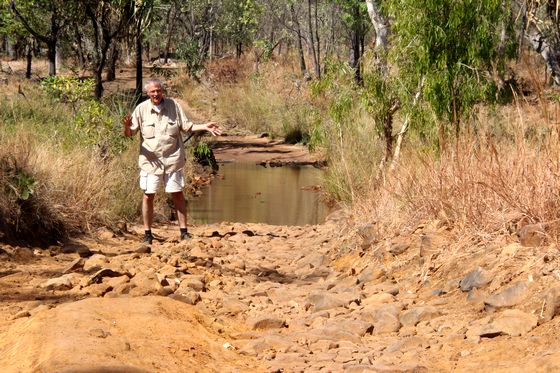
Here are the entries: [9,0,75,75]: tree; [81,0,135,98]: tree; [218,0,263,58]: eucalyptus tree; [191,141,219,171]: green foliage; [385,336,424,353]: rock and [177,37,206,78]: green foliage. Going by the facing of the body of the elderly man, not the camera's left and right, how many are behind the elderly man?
5

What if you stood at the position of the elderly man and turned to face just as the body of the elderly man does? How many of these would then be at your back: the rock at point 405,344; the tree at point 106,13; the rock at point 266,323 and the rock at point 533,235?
1

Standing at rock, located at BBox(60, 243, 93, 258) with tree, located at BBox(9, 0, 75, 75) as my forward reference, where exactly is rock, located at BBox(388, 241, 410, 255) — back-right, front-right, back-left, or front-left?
back-right

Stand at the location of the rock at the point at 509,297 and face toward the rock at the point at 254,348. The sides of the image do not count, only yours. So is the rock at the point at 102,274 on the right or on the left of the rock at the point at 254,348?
right

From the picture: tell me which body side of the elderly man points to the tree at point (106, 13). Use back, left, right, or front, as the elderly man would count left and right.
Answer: back

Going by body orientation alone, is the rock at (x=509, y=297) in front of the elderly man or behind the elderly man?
in front

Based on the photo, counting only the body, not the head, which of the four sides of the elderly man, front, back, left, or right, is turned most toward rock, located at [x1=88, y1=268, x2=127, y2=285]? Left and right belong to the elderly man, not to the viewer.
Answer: front

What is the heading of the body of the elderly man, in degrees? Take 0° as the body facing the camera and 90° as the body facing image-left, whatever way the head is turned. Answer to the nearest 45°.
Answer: approximately 0°

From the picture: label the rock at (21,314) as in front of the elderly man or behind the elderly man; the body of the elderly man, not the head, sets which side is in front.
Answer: in front

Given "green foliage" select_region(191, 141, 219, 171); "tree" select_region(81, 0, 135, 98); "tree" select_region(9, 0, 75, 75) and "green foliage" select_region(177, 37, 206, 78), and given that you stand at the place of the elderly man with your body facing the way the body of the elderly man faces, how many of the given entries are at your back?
4

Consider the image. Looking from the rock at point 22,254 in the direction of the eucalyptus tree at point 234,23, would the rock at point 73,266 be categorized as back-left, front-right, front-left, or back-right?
back-right

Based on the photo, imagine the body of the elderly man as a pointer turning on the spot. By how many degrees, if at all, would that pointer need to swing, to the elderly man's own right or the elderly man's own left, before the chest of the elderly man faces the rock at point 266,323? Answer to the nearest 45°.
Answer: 0° — they already face it

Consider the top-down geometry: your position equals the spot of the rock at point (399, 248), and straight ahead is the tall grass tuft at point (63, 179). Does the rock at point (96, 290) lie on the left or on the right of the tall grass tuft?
left

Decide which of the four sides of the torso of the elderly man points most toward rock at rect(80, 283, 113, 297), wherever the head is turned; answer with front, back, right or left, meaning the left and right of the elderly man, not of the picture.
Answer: front

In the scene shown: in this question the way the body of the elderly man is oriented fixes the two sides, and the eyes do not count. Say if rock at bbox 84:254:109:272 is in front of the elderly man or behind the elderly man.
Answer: in front

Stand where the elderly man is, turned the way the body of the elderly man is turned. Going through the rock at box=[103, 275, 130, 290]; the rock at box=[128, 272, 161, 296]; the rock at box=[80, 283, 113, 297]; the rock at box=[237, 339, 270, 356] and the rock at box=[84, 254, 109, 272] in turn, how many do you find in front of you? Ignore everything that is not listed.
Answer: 5

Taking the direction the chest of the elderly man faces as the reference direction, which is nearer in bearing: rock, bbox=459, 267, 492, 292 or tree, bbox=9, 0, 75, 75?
the rock
